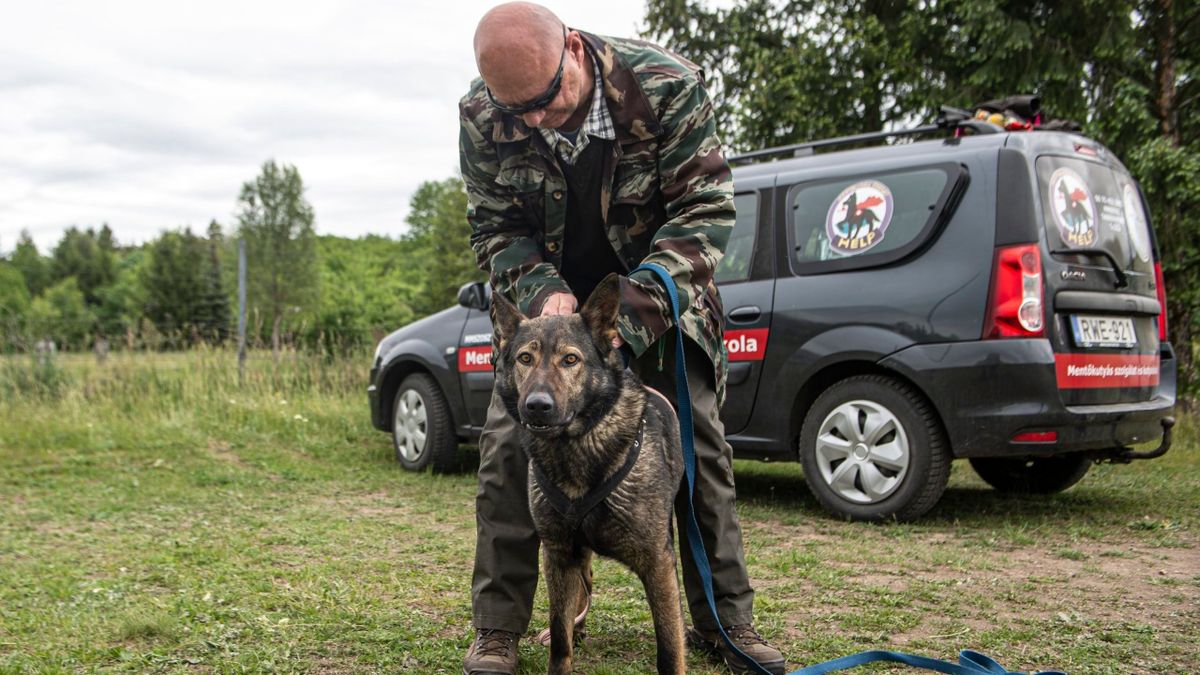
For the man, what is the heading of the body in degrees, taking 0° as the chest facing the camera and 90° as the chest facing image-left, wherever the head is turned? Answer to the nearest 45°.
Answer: approximately 0°

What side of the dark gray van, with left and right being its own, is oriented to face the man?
left

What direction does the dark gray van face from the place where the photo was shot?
facing away from the viewer and to the left of the viewer

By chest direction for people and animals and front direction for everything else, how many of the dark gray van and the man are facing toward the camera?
1
